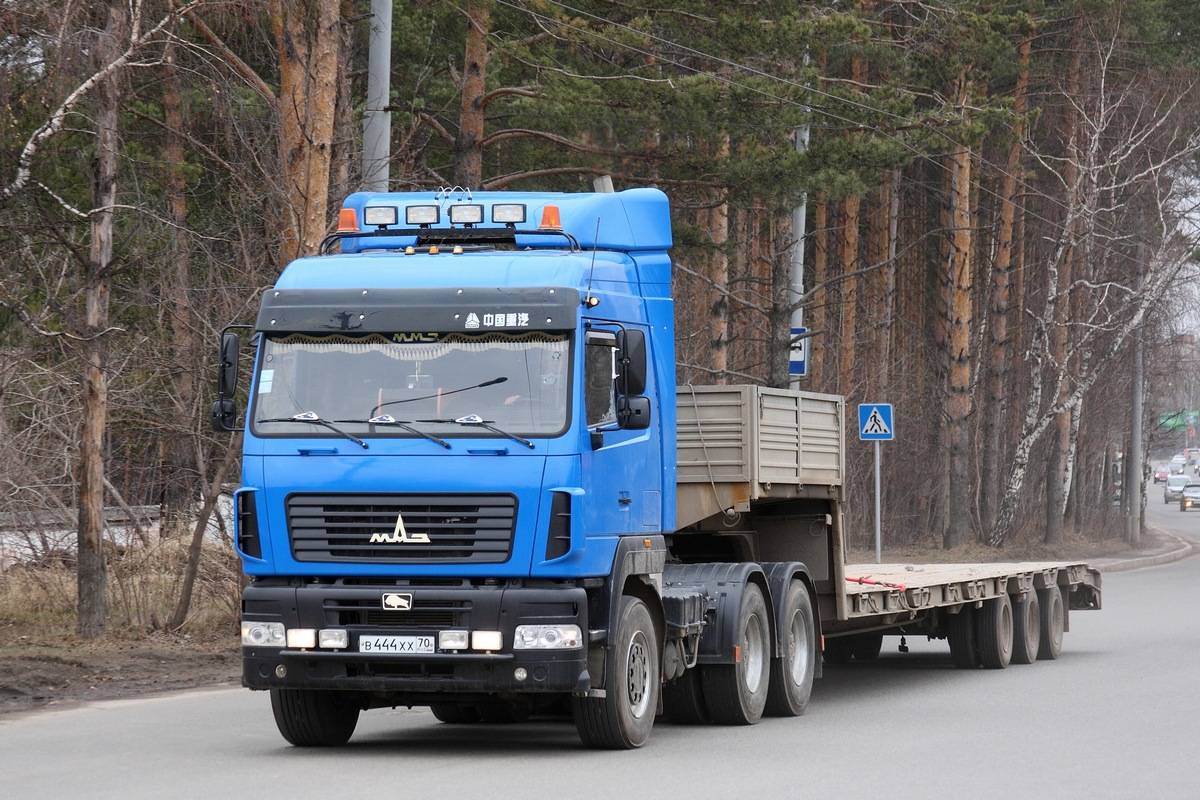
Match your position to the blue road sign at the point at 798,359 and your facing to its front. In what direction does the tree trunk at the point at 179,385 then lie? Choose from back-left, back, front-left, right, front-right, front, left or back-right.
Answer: front-right

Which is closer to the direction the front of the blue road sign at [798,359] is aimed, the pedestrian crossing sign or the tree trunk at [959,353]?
the pedestrian crossing sign

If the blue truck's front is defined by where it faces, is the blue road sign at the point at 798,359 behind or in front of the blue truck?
behind

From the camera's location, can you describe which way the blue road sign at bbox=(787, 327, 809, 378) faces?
facing the viewer

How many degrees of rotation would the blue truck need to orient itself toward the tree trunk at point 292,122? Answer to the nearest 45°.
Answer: approximately 135° to its right

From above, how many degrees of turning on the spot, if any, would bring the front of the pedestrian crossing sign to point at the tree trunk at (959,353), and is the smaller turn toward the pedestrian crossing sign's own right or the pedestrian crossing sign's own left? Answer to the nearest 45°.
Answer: approximately 180°

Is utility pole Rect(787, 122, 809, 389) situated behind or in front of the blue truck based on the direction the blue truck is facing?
behind

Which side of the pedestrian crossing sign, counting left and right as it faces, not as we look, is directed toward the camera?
front

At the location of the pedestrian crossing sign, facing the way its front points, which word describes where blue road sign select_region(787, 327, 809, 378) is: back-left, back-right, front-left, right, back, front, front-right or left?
right

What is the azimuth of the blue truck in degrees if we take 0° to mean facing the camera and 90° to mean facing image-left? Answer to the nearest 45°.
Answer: approximately 45°

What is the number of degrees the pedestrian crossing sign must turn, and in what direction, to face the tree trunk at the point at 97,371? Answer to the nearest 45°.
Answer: approximately 45° to its right

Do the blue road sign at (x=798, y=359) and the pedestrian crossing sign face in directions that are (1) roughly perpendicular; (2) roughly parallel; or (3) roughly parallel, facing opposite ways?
roughly parallel

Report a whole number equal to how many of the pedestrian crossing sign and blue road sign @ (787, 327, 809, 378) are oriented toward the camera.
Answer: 2
